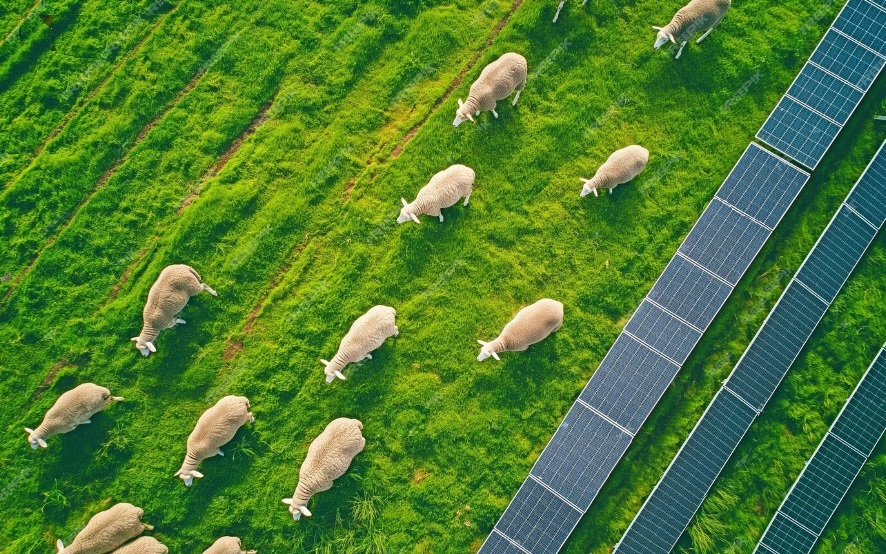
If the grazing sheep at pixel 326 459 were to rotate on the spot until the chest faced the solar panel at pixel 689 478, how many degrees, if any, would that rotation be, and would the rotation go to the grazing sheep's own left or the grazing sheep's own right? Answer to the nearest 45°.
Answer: approximately 90° to the grazing sheep's own left

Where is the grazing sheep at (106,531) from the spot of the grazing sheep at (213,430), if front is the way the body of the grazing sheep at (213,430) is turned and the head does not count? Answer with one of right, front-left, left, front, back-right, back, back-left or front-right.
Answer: front-right

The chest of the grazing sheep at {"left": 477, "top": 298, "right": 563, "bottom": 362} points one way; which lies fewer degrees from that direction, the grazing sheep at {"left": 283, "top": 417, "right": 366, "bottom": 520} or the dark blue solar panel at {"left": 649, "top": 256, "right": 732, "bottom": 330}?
the grazing sheep

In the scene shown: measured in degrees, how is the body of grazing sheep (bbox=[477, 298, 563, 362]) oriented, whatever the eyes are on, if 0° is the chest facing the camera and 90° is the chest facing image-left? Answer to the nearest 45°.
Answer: approximately 45°

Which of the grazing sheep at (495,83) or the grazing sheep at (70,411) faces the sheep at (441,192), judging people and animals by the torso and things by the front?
the grazing sheep at (495,83)

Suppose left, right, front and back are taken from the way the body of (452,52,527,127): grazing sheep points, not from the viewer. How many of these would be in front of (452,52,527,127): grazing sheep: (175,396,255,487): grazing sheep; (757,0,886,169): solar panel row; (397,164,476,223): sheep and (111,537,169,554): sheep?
3

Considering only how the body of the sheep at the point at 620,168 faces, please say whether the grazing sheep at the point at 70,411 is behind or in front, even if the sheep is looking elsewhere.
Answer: in front

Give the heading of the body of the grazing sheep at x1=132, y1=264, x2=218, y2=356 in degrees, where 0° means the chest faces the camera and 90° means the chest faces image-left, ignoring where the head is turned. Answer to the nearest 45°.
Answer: approximately 45°

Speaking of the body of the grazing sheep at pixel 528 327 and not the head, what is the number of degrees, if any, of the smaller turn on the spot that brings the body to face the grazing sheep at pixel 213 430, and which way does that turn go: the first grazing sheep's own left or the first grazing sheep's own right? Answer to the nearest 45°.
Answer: approximately 45° to the first grazing sheep's own right

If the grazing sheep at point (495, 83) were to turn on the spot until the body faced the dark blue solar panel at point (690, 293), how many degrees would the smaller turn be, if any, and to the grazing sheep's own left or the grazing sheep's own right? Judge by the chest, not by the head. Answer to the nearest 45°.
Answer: approximately 90° to the grazing sheep's own left

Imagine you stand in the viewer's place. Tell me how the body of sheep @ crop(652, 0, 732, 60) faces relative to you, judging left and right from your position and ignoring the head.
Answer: facing the viewer and to the left of the viewer

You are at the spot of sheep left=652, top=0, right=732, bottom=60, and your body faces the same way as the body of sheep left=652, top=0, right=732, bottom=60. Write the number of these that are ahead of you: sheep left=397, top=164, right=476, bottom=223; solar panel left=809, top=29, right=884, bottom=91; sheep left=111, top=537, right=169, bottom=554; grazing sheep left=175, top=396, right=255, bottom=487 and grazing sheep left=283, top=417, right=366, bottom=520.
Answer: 4
